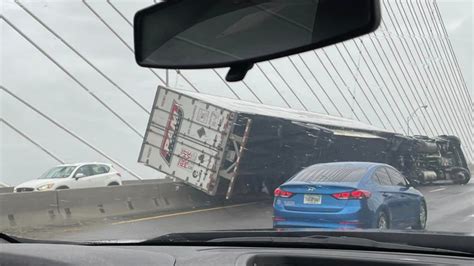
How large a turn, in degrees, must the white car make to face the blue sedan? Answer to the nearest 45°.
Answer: approximately 45° to its left

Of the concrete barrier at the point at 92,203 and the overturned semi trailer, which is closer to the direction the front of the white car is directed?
the concrete barrier

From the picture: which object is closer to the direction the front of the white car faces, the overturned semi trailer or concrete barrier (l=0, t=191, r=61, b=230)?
the concrete barrier

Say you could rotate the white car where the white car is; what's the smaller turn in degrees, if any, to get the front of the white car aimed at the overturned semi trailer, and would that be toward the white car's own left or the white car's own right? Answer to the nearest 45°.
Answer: approximately 90° to the white car's own left

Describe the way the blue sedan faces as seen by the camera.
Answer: facing away from the viewer and to the right of the viewer

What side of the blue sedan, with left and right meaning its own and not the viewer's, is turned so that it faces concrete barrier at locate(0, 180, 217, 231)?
left

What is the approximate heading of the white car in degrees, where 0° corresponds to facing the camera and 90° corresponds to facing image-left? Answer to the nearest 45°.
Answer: approximately 45°
